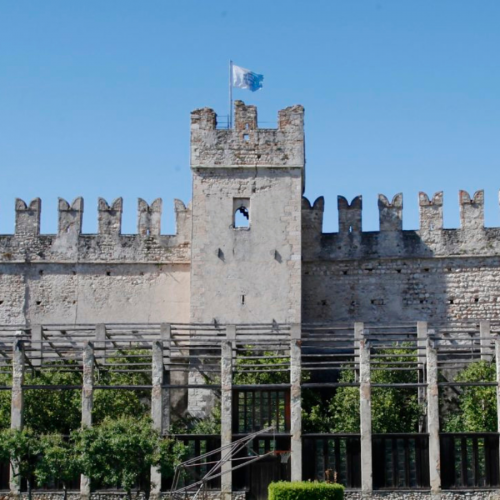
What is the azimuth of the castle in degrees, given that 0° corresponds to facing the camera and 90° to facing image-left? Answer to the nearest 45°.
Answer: approximately 0°

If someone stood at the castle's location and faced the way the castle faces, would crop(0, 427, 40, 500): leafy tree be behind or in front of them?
in front

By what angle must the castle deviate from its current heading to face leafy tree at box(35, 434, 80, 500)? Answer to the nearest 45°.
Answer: approximately 45° to its right

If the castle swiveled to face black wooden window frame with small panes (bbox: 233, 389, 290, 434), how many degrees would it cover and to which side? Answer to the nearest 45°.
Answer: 0° — it already faces it

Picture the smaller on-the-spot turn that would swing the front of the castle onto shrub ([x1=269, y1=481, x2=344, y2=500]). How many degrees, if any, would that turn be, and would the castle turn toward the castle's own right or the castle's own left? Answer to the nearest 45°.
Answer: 0° — it already faces it
